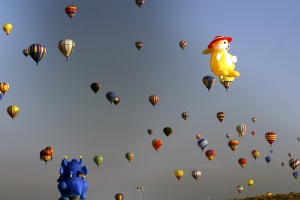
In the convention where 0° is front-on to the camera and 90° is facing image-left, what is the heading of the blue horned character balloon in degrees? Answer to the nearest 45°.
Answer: approximately 315°

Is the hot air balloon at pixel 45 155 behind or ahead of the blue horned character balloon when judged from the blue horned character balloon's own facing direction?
behind
